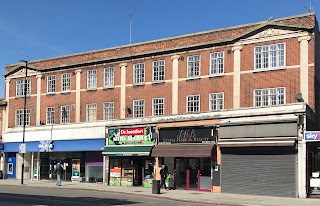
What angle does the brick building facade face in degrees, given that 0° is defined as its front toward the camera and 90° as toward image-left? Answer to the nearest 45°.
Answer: approximately 45°
